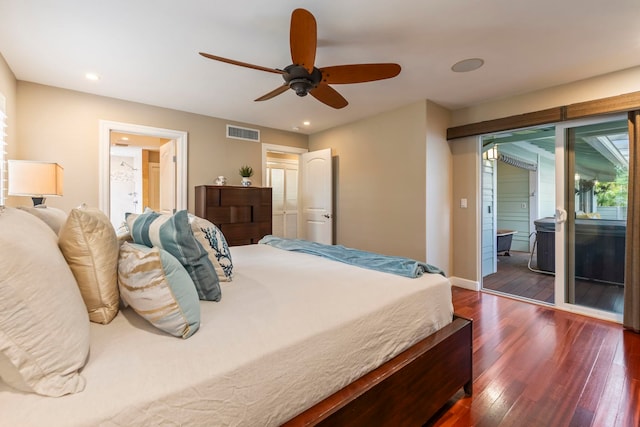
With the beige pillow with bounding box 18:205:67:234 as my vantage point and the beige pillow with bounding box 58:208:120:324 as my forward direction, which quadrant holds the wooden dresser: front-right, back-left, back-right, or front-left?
back-left

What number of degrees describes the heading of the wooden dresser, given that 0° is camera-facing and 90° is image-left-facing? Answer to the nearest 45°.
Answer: approximately 315°

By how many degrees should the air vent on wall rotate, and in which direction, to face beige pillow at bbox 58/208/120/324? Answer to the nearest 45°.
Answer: approximately 45° to its right

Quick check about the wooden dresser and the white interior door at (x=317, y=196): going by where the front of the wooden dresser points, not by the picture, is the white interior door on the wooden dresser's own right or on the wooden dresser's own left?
on the wooden dresser's own left

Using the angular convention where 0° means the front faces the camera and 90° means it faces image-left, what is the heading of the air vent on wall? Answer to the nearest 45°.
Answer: approximately 315°
